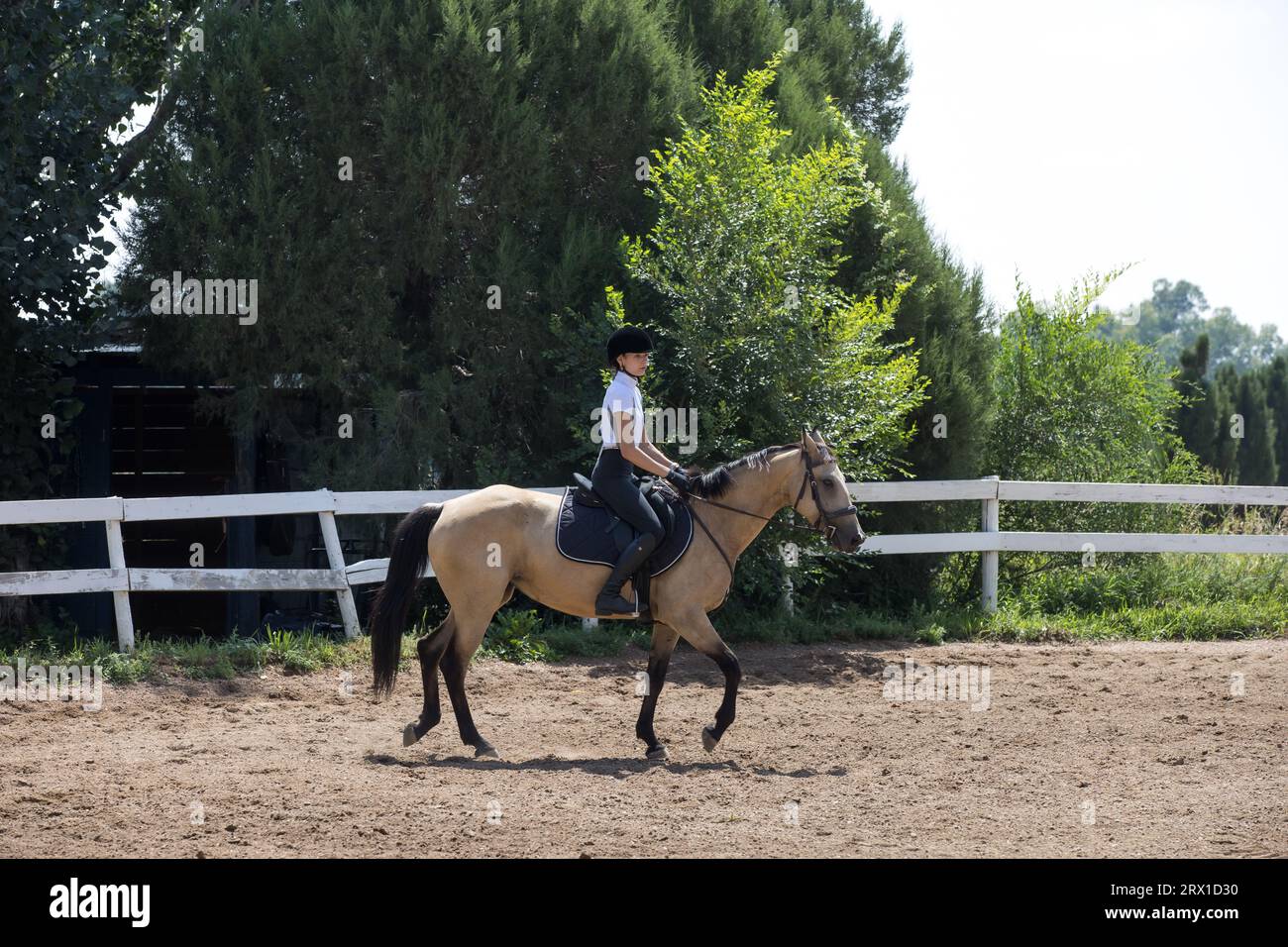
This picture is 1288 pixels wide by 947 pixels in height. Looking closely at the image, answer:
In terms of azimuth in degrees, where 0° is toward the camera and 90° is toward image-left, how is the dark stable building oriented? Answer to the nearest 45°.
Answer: approximately 0°

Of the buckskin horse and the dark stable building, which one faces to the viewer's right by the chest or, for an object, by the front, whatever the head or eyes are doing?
the buckskin horse

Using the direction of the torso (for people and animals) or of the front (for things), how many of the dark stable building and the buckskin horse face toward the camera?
1

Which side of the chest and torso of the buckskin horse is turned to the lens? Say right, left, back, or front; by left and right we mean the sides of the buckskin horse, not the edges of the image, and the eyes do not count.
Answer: right

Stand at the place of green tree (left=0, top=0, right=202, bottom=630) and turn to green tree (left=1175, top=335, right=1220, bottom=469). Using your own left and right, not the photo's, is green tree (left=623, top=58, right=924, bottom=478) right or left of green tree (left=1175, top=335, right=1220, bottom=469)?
right

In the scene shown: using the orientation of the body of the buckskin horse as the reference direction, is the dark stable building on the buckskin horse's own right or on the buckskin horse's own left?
on the buckskin horse's own left

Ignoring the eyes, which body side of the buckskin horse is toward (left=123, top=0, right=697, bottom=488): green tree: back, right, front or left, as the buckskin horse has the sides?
left

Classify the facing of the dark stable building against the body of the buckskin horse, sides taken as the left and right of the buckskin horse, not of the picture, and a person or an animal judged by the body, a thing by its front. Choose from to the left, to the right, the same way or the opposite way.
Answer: to the right
